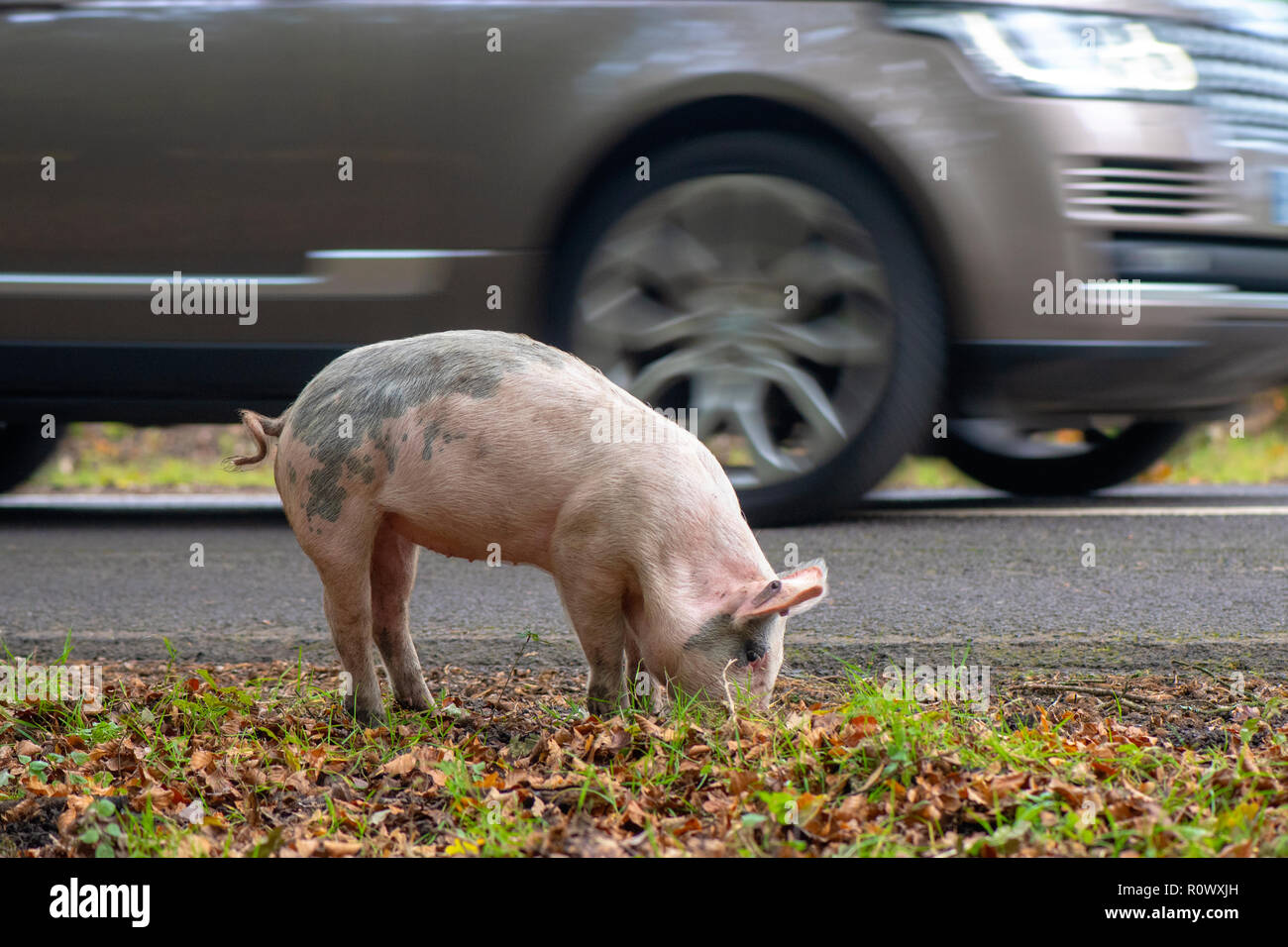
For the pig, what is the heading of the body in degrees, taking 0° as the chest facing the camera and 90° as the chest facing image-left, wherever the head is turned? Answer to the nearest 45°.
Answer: approximately 270°

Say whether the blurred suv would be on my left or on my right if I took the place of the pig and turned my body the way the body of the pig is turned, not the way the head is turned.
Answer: on my left

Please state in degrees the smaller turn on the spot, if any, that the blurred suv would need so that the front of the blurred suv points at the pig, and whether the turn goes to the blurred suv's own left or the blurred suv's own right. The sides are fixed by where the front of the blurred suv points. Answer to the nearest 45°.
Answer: approximately 45° to the blurred suv's own right

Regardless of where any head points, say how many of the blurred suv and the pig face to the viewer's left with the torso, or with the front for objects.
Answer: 0

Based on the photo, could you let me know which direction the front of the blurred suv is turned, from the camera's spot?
facing the viewer and to the right of the viewer
